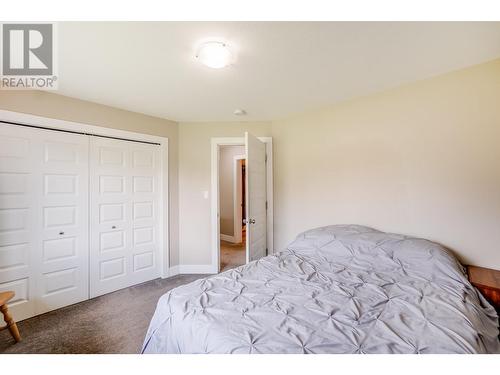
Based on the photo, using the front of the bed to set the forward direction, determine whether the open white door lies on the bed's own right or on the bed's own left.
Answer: on the bed's own right

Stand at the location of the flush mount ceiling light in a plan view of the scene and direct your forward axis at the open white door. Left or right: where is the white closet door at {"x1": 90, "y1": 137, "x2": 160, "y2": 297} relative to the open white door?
left

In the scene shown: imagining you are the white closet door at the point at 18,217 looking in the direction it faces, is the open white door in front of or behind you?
in front

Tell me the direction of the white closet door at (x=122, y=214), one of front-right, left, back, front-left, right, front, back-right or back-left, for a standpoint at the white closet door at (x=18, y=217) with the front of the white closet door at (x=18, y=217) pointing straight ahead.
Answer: front-left

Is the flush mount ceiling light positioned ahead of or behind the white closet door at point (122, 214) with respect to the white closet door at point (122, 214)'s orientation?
ahead

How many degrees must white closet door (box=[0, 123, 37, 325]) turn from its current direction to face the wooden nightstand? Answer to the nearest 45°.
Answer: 0° — it already faces it

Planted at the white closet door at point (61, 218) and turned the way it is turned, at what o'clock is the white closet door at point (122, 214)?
the white closet door at point (122, 214) is roughly at 10 o'clock from the white closet door at point (61, 218).

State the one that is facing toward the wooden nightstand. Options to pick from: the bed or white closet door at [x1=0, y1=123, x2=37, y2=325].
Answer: the white closet door

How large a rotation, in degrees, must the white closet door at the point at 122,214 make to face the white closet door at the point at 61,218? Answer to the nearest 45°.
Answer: approximately 135° to its right

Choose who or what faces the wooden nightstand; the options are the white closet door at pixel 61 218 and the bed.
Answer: the white closet door

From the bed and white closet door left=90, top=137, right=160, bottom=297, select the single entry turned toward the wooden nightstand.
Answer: the white closet door
